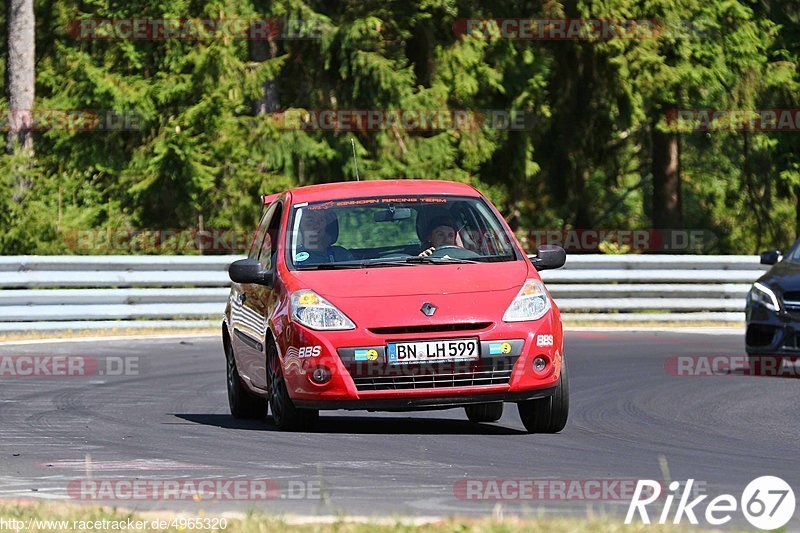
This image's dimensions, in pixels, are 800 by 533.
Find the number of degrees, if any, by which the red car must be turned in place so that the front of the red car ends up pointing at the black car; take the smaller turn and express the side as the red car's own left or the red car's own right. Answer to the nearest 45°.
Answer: approximately 135° to the red car's own left

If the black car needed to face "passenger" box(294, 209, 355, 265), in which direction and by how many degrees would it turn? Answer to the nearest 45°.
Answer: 0° — it already faces them

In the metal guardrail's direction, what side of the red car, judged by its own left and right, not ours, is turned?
back

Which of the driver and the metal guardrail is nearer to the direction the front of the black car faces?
the driver

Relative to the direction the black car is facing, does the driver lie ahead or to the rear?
ahead

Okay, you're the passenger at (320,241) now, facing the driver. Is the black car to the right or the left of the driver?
left

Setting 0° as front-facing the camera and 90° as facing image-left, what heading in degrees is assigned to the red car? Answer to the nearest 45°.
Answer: approximately 0°

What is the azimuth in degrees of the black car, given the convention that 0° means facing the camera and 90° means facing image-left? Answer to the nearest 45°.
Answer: approximately 45°
